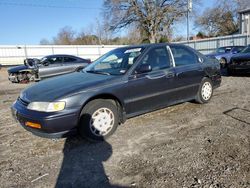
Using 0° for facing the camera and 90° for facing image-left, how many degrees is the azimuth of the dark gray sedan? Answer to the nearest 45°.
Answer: approximately 45°

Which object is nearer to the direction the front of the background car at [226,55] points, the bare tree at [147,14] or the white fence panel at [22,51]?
the white fence panel

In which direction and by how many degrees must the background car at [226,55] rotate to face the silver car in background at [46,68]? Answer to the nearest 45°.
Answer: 0° — it already faces it

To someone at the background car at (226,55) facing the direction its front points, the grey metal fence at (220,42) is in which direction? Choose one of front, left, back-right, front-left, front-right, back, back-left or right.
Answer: back-right

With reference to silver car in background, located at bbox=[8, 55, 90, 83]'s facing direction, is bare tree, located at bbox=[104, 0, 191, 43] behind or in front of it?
behind

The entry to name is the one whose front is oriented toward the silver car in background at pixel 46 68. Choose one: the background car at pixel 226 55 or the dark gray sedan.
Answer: the background car

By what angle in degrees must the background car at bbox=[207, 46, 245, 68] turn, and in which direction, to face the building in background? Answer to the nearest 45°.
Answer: approximately 135° to its right
